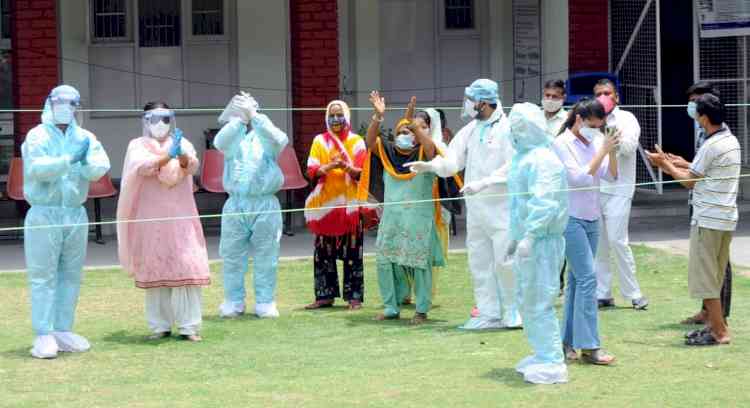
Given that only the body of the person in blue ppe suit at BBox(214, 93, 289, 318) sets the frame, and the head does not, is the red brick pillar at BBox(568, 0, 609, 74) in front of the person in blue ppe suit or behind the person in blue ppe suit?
behind

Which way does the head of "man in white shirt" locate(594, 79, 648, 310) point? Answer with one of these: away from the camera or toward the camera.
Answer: toward the camera

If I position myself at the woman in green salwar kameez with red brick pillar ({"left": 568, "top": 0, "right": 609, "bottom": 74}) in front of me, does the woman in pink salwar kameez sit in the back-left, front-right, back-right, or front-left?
back-left

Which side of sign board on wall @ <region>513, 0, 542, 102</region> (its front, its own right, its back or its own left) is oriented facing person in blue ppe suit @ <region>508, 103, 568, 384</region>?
front

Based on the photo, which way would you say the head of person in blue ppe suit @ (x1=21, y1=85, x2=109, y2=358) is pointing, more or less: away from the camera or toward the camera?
toward the camera

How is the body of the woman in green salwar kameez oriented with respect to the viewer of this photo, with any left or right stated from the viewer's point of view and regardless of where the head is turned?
facing the viewer

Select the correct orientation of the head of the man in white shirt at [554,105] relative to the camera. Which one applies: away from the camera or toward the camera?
toward the camera

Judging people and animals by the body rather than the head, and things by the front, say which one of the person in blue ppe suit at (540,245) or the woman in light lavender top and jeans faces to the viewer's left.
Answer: the person in blue ppe suit

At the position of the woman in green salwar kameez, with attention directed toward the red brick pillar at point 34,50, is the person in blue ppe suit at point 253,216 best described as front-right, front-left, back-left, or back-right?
front-left

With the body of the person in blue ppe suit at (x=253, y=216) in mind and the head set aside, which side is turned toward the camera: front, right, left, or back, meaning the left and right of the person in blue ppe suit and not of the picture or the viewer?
front

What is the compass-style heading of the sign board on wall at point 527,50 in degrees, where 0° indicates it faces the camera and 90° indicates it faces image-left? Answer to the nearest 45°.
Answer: approximately 0°

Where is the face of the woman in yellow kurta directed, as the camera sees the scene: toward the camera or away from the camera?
toward the camera

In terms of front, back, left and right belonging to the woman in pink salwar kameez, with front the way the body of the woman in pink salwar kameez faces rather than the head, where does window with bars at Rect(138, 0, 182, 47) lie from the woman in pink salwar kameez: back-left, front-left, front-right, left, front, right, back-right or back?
back

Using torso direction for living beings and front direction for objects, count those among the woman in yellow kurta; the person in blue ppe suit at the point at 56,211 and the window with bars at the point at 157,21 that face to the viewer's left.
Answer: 0
